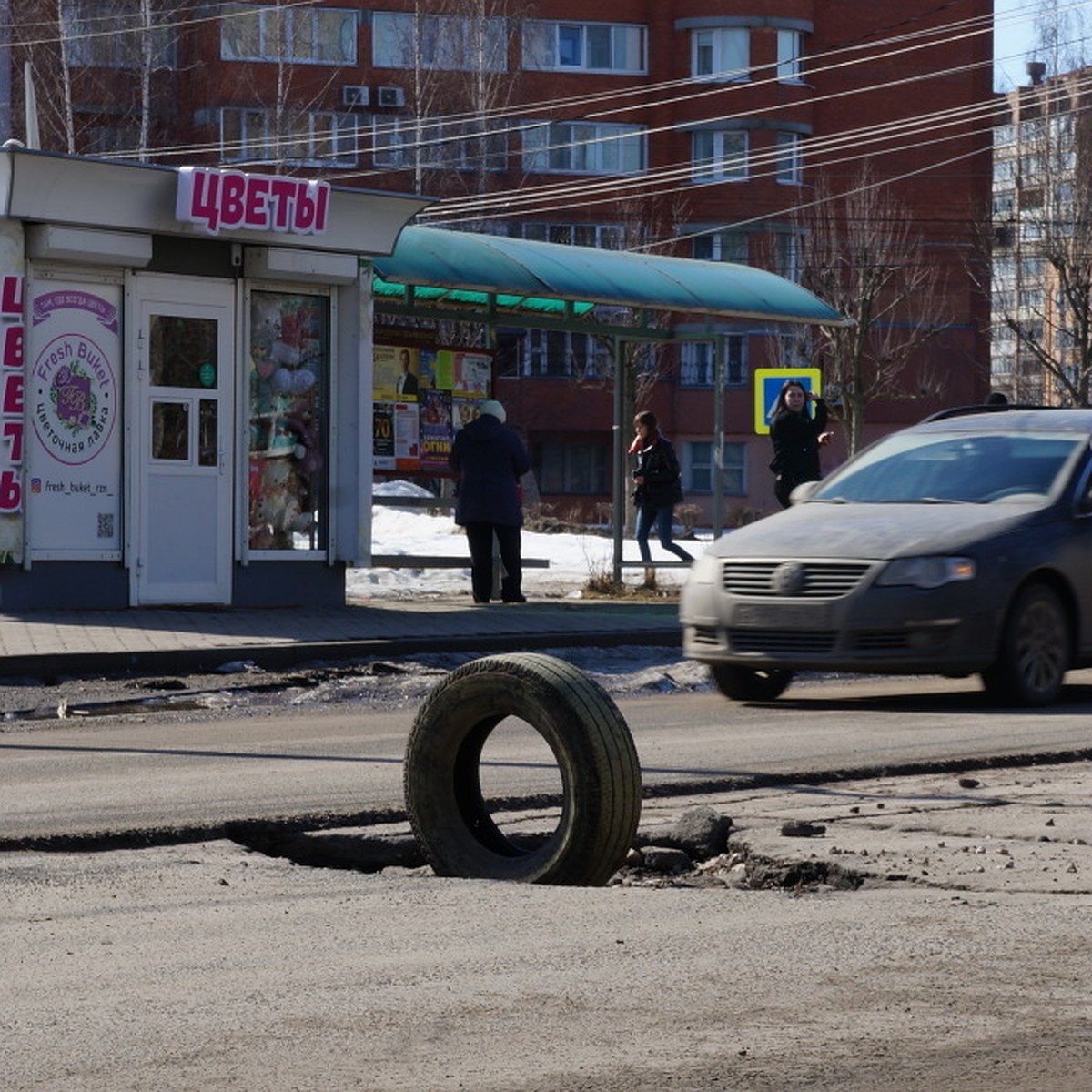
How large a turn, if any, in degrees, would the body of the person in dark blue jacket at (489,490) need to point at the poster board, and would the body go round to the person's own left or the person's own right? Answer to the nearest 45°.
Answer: approximately 45° to the person's own left

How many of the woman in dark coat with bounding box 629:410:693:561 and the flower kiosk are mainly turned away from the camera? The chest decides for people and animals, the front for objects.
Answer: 0

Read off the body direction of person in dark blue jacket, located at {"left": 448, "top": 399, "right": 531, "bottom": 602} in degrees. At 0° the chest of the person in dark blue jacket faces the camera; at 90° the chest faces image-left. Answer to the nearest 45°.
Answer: approximately 180°

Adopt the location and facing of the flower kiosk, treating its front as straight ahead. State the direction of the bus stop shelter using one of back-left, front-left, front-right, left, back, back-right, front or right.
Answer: left

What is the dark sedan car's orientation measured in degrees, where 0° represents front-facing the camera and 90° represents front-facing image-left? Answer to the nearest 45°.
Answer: approximately 45°

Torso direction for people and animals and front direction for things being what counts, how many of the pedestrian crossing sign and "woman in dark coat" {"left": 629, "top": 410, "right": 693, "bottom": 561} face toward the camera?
1

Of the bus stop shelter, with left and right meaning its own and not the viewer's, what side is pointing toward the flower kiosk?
right

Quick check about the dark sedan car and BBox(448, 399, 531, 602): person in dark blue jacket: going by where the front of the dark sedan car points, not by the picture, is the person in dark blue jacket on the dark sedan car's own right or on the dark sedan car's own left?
on the dark sedan car's own right

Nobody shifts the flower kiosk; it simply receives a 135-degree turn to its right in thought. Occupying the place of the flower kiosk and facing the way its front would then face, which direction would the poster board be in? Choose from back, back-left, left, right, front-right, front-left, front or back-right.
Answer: back-right

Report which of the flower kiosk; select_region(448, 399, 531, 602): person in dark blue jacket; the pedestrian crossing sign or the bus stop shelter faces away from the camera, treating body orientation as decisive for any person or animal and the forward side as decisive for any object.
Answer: the person in dark blue jacket
